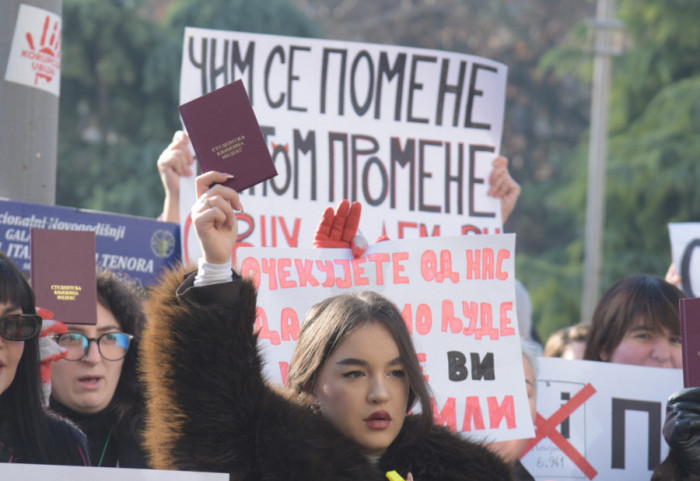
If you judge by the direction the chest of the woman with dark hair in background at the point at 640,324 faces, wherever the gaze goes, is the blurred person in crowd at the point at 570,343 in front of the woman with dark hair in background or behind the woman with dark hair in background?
behind

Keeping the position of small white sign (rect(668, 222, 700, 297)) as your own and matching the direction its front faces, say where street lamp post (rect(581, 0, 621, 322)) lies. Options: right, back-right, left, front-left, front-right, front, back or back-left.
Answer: back

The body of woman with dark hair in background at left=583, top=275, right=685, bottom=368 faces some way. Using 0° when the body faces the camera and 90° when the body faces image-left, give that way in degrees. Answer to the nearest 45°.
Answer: approximately 315°

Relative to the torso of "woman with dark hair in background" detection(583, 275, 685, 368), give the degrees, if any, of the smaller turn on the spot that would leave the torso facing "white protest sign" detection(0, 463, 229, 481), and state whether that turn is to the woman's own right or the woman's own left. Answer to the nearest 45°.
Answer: approximately 90° to the woman's own right

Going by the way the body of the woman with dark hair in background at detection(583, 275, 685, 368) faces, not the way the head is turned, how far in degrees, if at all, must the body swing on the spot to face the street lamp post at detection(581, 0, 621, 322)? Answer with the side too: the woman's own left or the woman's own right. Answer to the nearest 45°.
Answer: approximately 135° to the woman's own left

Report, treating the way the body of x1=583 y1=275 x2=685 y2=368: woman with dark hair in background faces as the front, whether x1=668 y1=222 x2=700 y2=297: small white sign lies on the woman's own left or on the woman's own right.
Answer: on the woman's own left

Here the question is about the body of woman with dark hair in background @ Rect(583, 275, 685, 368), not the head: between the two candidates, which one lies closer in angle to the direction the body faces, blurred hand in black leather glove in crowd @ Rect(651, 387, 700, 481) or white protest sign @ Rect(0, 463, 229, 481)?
the blurred hand in black leather glove in crowd

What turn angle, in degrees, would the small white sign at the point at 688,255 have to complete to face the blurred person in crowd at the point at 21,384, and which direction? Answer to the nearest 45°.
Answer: approximately 45° to its right
